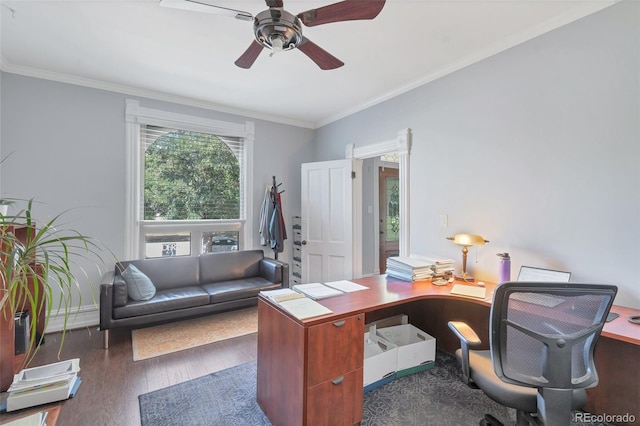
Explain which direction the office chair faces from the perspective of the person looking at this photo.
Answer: facing away from the viewer and to the left of the viewer

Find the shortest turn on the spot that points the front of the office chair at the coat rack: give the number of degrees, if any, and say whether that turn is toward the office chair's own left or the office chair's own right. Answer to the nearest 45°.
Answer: approximately 45° to the office chair's own left

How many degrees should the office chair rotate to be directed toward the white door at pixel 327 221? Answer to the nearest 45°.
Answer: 0° — it already faces it

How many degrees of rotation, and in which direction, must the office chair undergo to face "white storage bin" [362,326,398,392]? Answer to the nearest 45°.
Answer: approximately 45° to its left

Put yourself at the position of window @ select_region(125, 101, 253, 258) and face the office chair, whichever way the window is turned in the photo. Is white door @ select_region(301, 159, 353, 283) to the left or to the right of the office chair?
left

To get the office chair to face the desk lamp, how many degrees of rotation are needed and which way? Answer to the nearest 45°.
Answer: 0° — it already faces it

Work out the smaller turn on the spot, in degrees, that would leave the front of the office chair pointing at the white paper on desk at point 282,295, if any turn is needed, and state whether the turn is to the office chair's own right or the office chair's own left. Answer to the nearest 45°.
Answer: approximately 45° to the office chair's own left
